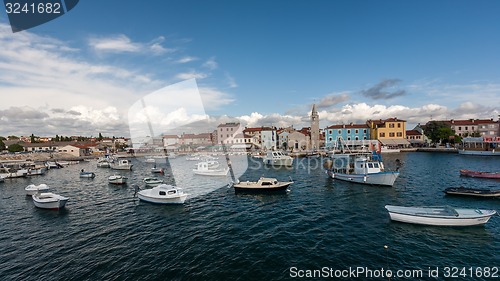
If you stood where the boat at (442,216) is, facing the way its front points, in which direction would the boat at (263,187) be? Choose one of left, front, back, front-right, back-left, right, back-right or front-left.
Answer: back

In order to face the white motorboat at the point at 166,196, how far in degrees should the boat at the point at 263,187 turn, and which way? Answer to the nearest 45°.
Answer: approximately 135° to its right

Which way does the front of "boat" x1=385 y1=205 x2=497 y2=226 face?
to the viewer's right

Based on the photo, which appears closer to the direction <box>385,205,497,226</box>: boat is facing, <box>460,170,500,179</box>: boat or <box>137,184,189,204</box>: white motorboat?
the boat

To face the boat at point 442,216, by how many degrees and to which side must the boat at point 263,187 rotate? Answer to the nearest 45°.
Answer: approximately 45° to its right

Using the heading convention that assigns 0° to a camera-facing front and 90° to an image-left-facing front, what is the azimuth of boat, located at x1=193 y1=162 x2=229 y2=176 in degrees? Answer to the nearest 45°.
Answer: approximately 270°
